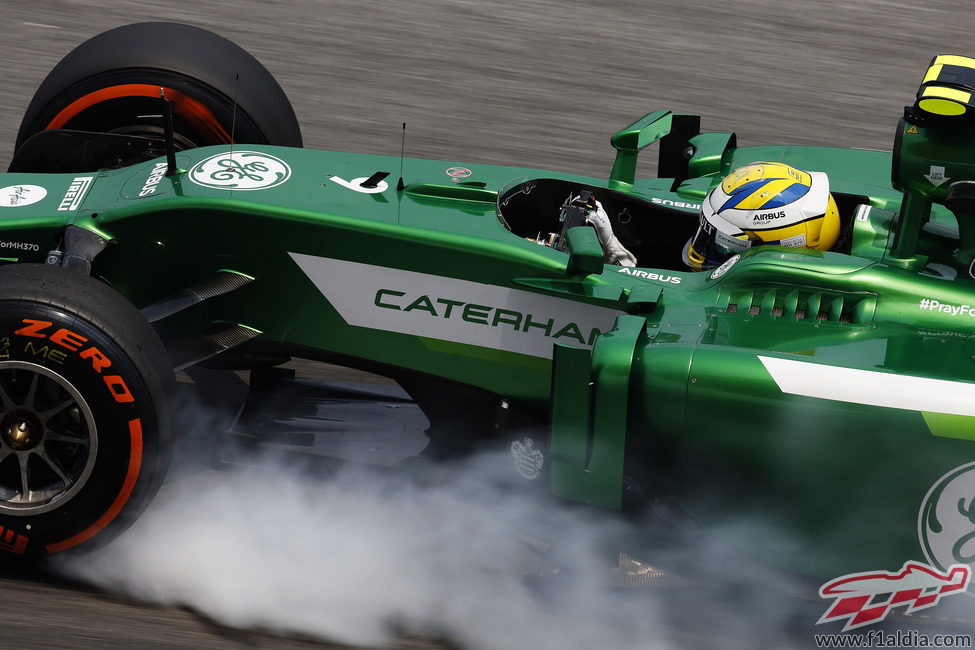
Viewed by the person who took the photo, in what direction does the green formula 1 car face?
facing to the left of the viewer
